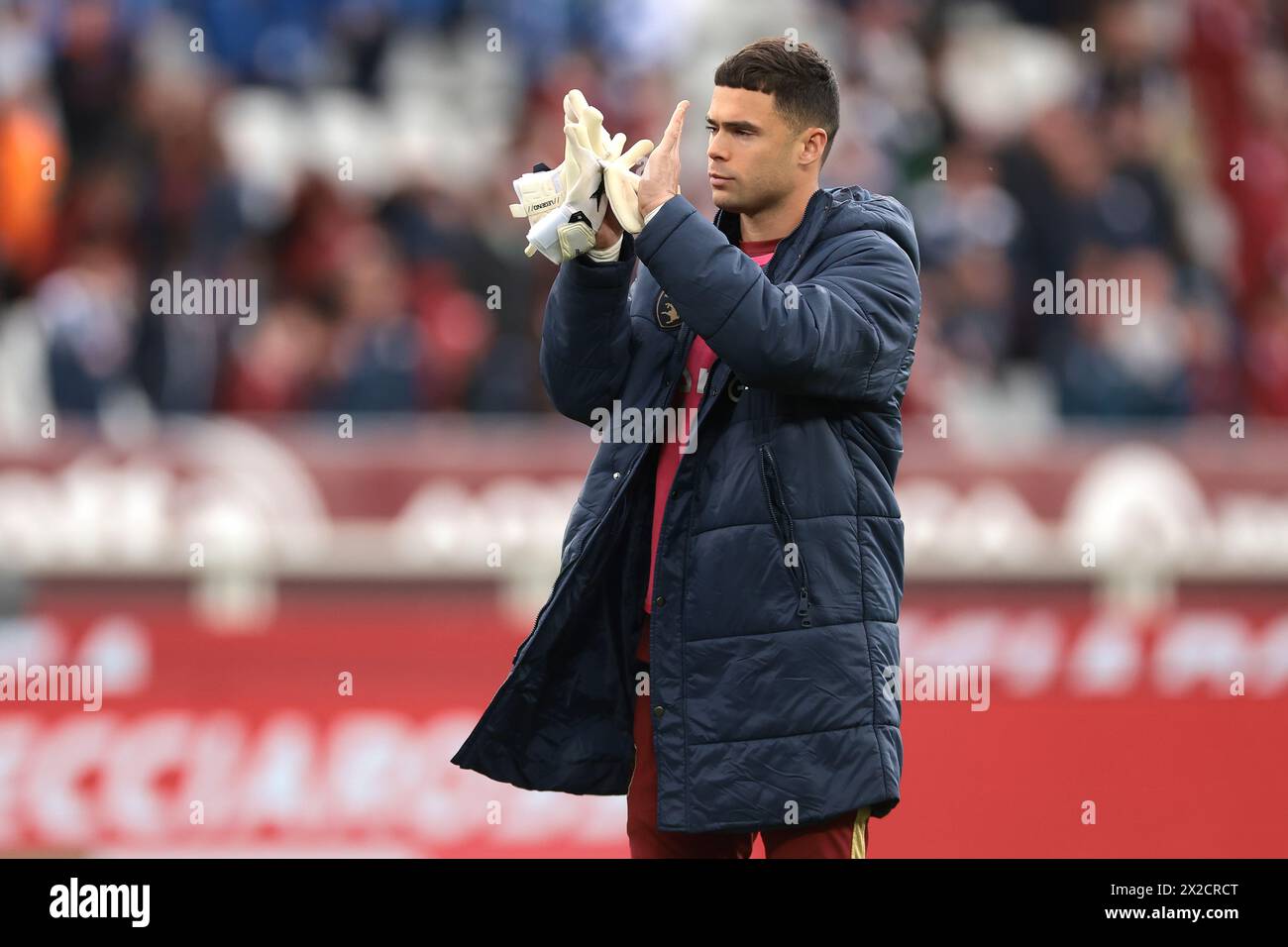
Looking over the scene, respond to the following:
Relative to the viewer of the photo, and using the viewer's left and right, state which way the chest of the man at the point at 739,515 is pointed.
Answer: facing the viewer and to the left of the viewer
